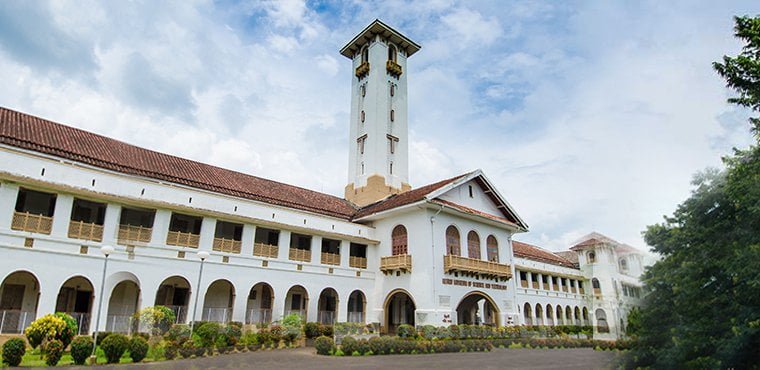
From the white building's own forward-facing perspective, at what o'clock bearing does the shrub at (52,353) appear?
The shrub is roughly at 2 o'clock from the white building.

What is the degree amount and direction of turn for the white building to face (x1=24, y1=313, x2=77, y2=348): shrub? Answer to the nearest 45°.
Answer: approximately 90° to its right

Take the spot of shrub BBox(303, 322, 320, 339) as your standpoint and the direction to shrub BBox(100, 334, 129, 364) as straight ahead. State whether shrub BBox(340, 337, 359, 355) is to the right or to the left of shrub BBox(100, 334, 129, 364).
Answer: left

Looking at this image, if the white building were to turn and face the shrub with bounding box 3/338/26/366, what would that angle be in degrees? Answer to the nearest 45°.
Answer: approximately 45° to its right

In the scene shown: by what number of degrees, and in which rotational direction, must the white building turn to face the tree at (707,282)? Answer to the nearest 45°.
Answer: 0° — it already faces it

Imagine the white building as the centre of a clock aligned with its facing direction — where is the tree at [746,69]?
The tree is roughly at 12 o'clock from the white building.

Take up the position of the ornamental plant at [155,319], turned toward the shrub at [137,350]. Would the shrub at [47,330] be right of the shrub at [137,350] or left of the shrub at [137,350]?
right

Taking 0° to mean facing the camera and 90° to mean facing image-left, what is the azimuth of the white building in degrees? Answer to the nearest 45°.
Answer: approximately 315°

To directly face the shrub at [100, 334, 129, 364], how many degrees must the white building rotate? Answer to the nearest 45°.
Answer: approximately 45° to its right

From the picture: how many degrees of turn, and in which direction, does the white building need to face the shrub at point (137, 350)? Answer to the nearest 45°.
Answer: approximately 45° to its right
